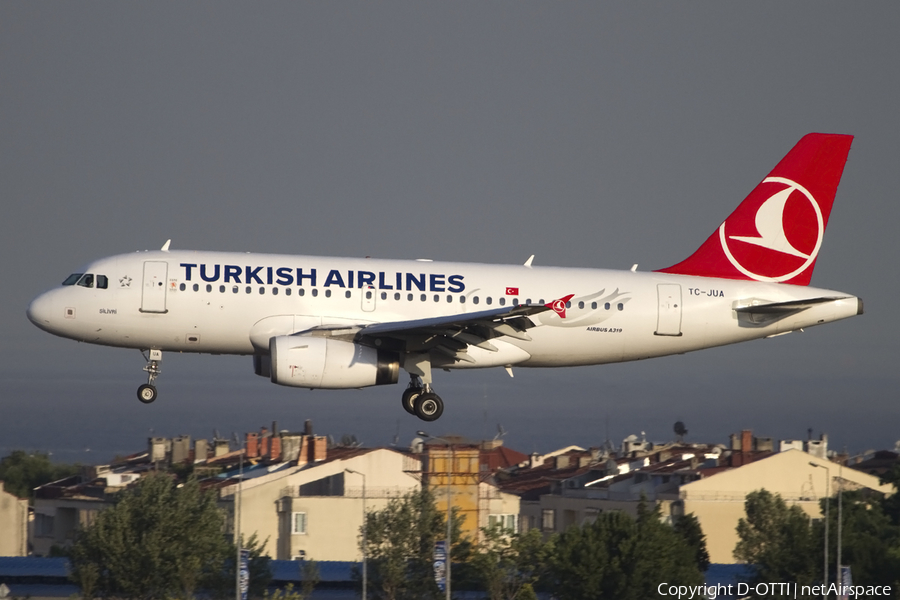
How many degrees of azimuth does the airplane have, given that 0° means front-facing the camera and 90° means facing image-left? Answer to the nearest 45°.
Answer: approximately 90°
